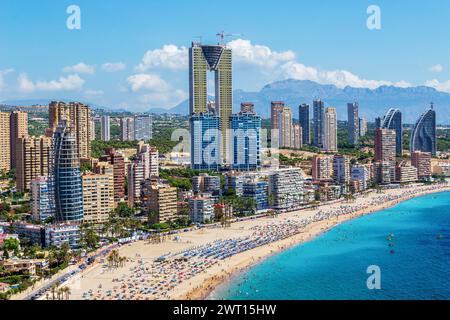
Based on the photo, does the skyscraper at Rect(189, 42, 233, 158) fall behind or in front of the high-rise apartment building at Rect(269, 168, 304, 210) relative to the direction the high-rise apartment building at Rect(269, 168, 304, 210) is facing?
behind

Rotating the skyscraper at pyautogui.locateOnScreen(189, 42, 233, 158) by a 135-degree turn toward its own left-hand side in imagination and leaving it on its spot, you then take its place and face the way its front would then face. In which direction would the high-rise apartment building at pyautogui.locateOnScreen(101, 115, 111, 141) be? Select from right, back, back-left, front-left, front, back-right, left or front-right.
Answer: left

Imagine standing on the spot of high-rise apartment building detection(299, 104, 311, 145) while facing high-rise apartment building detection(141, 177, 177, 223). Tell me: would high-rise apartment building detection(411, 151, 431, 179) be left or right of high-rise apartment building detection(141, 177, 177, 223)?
left

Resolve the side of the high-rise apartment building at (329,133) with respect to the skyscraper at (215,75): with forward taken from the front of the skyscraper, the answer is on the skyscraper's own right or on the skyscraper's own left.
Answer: on the skyscraper's own left

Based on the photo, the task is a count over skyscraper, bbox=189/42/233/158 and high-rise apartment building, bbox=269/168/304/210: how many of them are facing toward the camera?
2

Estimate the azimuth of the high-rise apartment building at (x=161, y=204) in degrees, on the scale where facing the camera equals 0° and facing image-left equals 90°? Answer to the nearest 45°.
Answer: approximately 315°

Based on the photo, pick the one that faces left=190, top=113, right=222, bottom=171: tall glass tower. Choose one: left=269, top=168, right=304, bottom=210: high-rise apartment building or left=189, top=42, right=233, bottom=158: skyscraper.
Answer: the skyscraper

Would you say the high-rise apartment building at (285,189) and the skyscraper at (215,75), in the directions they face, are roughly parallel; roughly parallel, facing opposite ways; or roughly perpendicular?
roughly parallel

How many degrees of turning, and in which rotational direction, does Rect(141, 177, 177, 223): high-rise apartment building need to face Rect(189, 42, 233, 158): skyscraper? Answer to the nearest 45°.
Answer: approximately 135° to its left

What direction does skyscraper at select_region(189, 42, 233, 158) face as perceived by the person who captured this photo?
facing the viewer

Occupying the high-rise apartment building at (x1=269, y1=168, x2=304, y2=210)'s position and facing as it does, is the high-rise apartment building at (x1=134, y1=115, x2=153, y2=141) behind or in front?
behind

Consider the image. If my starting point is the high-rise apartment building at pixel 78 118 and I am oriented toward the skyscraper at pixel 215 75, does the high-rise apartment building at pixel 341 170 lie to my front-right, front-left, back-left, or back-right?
front-right

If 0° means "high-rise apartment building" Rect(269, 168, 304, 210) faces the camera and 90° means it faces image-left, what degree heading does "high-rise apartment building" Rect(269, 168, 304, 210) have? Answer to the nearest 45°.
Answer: approximately 0°

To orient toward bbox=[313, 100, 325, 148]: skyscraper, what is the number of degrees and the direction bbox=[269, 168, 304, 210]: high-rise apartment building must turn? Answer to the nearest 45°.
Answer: approximately 180°

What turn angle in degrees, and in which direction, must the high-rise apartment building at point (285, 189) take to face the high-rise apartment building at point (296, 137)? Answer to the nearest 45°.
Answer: approximately 180°

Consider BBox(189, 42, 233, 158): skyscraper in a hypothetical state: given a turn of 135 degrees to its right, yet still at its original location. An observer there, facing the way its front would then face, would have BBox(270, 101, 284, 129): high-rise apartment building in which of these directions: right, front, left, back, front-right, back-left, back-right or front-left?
right

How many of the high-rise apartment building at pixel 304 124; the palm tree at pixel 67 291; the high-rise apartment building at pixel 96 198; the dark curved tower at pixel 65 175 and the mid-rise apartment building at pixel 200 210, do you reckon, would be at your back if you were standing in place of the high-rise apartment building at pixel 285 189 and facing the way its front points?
1

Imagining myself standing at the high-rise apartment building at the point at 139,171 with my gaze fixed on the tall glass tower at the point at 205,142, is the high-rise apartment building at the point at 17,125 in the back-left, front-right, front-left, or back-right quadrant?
front-left
